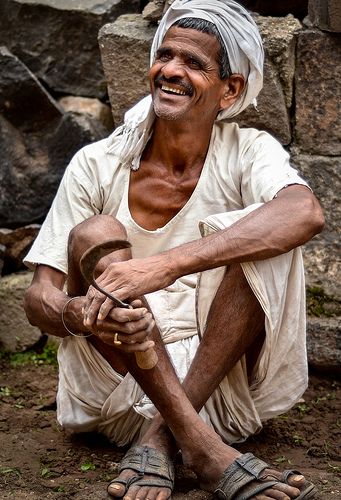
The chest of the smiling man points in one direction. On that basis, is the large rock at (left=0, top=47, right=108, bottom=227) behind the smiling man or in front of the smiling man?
behind

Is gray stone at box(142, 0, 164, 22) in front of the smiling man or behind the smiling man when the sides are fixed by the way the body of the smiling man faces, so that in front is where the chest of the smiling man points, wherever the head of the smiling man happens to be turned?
behind

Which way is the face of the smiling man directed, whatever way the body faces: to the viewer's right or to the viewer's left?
to the viewer's left

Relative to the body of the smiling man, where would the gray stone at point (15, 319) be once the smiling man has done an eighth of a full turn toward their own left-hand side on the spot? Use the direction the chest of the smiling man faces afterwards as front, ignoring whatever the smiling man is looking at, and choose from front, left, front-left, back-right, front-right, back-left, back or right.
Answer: back

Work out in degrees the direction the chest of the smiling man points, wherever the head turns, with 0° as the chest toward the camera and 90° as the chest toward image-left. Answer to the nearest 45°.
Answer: approximately 0°

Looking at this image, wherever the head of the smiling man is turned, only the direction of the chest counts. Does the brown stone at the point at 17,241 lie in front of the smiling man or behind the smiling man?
behind

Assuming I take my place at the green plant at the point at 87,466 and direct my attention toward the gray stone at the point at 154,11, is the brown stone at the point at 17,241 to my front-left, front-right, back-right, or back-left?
front-left

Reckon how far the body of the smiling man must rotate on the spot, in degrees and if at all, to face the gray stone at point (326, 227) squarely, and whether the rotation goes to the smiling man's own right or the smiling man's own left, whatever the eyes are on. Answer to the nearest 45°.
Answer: approximately 135° to the smiling man's own left

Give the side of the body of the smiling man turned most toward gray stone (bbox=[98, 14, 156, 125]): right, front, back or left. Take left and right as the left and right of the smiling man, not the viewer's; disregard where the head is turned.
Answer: back
